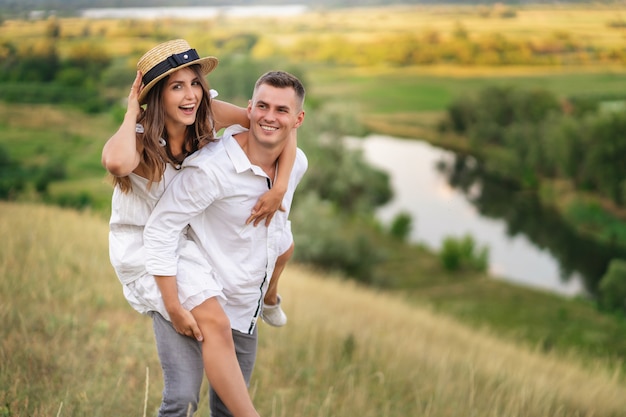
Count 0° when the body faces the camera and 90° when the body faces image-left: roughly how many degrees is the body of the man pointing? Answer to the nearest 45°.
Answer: approximately 315°

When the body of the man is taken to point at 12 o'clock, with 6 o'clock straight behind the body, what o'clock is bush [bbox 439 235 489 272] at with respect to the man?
The bush is roughly at 8 o'clock from the man.

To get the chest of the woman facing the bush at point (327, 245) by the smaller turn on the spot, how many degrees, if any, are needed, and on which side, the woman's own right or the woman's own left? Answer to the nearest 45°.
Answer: approximately 135° to the woman's own left

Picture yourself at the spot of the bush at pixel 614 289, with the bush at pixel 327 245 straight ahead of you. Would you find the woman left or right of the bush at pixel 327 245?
left

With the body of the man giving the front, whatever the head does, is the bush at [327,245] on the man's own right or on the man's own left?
on the man's own left

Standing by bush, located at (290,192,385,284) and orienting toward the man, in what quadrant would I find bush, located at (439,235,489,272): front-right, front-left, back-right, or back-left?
back-left
